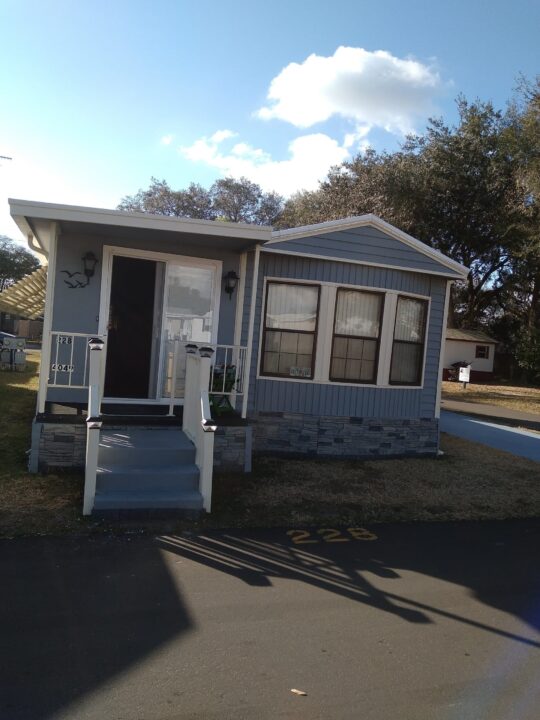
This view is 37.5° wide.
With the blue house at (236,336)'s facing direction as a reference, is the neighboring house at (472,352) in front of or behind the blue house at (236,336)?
behind

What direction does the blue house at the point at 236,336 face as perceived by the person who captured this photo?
facing the viewer

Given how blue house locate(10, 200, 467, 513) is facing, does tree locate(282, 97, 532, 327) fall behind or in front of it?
behind

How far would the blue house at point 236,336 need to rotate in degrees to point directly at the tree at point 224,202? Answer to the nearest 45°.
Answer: approximately 180°

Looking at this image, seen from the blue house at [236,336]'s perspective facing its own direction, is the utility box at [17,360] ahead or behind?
behind
